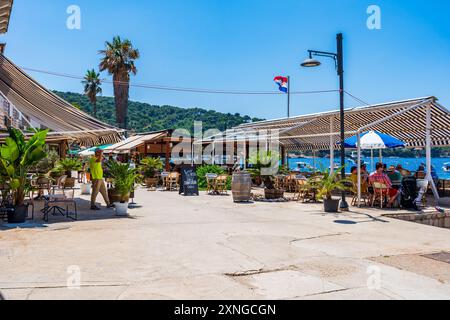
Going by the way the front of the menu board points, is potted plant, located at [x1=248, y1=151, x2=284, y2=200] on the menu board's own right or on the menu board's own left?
on the menu board's own left

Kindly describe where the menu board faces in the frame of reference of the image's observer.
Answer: facing the viewer

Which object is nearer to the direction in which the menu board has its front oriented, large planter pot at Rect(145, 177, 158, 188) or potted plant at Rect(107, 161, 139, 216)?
the potted plant

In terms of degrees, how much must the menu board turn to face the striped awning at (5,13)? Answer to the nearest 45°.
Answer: approximately 45° to its right

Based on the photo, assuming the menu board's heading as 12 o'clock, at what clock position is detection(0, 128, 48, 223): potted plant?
The potted plant is roughly at 1 o'clock from the menu board.

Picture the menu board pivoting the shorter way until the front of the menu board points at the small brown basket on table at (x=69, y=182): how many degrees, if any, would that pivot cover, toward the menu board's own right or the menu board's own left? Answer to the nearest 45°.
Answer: approximately 135° to the menu board's own right

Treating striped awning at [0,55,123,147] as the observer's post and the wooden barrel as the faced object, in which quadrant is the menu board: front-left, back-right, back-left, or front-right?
front-left

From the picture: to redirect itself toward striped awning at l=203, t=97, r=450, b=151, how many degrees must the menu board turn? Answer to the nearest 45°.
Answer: approximately 90° to its left

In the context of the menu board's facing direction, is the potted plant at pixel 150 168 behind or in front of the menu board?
behind

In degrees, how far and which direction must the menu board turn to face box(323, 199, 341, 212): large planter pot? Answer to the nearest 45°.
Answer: approximately 45° to its left

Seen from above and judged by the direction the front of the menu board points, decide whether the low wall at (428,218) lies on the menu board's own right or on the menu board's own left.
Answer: on the menu board's own left

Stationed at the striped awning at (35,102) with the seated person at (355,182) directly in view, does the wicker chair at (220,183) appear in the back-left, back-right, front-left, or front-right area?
front-left
